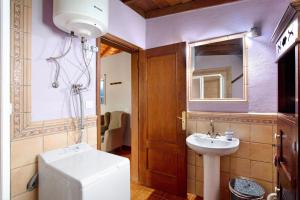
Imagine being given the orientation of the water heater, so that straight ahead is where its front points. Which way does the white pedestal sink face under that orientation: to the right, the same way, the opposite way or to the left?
to the right

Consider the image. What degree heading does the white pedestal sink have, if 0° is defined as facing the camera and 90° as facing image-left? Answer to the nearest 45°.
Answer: approximately 0°

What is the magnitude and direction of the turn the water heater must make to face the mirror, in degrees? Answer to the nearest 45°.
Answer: approximately 45° to its left

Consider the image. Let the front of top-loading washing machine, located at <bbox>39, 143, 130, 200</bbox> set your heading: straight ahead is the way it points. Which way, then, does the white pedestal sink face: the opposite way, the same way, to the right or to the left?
to the right

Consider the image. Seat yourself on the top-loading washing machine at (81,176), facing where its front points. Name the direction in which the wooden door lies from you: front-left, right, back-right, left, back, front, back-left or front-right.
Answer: left

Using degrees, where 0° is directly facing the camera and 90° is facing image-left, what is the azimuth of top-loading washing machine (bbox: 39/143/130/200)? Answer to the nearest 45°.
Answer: approximately 315°

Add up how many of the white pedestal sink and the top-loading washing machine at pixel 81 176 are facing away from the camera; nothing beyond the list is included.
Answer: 0

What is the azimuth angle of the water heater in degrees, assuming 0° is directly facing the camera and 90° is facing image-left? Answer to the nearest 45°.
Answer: approximately 315°

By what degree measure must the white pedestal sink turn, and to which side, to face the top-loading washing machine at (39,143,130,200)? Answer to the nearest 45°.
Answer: approximately 45° to its right
